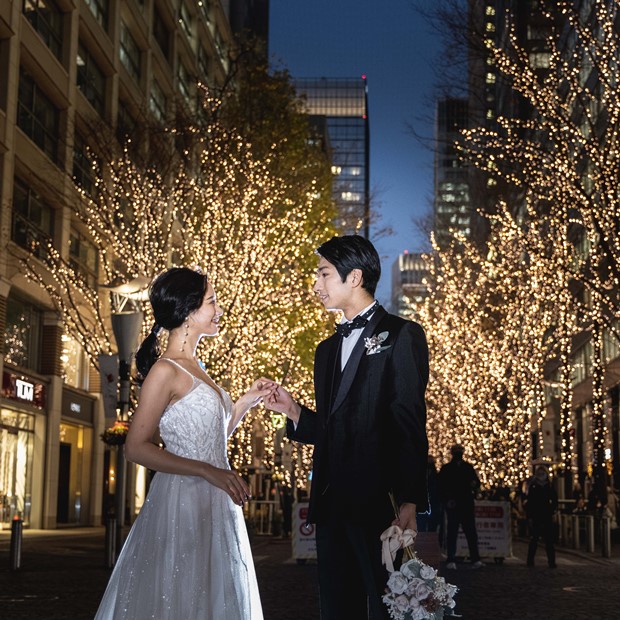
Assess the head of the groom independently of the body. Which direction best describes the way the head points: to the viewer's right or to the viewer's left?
to the viewer's left

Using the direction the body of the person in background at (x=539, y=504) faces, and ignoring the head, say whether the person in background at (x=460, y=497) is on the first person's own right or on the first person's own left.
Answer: on the first person's own right

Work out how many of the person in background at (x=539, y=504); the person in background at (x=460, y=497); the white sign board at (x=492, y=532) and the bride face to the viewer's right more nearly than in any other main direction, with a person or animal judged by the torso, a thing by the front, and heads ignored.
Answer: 1

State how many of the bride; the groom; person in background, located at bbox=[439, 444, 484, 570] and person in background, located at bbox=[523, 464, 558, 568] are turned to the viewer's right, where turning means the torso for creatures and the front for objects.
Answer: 1

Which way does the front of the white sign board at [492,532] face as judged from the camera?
facing the viewer

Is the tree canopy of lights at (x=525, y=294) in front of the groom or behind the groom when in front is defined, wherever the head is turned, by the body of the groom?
behind

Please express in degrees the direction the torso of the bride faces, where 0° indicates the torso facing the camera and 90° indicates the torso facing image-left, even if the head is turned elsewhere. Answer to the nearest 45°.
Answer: approximately 270°

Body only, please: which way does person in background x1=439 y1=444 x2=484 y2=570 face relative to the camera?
toward the camera

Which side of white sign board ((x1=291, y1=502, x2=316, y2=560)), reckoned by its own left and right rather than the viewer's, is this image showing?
front
